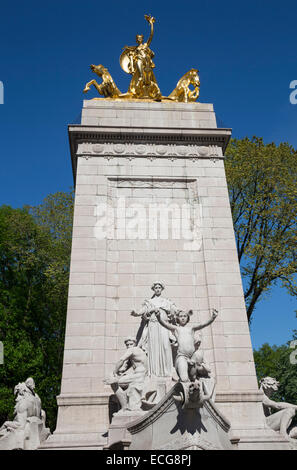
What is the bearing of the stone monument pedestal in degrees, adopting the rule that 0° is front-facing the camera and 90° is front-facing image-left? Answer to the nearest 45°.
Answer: approximately 0°

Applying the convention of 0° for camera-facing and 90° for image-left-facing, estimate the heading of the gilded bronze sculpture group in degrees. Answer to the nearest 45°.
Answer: approximately 0°
